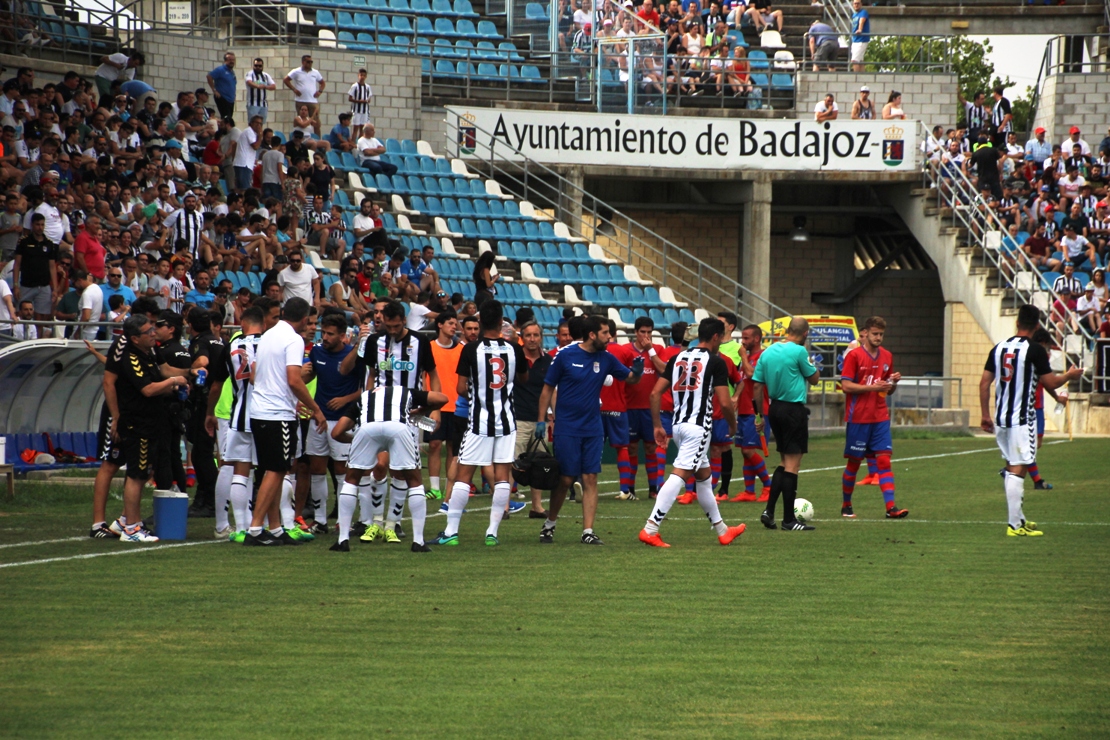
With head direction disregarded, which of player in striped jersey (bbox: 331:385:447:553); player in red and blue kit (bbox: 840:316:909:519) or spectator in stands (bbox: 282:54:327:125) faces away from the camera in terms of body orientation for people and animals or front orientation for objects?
the player in striped jersey

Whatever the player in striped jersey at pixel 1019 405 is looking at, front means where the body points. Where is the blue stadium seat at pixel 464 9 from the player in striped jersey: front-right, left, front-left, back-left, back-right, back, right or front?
left

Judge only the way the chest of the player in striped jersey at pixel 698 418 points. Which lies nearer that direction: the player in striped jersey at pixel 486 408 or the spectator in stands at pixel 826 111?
the spectator in stands

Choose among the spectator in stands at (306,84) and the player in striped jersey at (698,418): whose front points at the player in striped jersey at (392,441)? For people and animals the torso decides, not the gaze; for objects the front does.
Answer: the spectator in stands

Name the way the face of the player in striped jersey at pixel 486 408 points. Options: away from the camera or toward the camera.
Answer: away from the camera

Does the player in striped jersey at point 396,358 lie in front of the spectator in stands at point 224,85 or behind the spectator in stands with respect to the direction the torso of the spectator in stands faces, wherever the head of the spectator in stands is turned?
in front

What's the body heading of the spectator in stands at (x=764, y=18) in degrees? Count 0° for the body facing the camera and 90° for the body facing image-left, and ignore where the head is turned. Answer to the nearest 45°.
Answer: approximately 0°

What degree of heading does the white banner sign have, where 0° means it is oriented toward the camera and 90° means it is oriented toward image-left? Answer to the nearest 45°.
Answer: approximately 0°

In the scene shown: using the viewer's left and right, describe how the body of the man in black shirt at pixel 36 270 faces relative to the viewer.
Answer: facing the viewer
